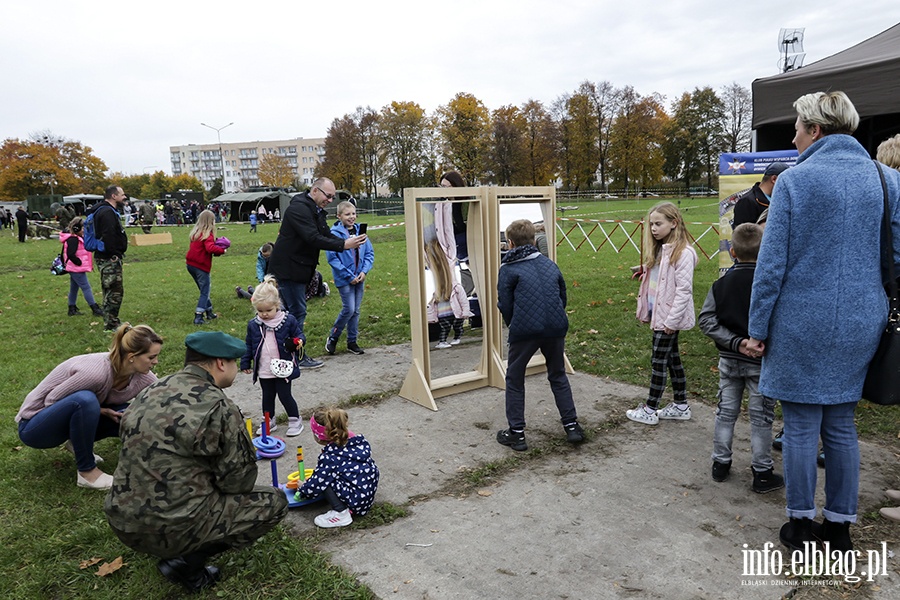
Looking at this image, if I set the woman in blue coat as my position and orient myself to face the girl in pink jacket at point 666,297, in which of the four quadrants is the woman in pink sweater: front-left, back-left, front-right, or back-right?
front-left

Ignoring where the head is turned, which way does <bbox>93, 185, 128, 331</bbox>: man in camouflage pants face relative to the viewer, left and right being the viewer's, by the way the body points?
facing to the right of the viewer

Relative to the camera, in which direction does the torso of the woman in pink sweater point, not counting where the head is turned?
to the viewer's right

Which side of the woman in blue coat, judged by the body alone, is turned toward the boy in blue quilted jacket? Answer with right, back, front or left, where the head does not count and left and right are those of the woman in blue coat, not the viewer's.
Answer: front

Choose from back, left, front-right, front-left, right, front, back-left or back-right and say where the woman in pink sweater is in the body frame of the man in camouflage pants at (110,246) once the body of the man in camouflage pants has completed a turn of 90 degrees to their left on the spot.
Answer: back

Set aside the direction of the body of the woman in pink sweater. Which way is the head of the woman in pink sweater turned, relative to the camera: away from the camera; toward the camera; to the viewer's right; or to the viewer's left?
to the viewer's right

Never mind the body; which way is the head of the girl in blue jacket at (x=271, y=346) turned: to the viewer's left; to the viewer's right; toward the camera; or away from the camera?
toward the camera

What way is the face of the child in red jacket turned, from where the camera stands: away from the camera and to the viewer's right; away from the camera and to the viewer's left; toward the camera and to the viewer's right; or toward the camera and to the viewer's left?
away from the camera and to the viewer's right

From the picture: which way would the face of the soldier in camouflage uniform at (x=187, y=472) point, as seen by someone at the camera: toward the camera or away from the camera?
away from the camera

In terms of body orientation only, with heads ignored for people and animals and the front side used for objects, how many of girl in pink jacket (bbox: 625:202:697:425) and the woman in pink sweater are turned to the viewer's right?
1

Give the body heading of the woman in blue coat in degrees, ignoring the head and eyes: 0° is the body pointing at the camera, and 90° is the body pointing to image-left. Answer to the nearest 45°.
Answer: approximately 135°
